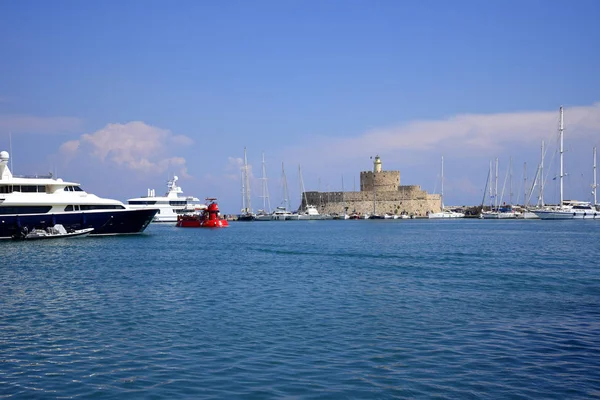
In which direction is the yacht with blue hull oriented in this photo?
to the viewer's right

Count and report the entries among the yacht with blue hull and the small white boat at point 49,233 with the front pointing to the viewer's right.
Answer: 2

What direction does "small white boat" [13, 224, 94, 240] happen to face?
to the viewer's right
